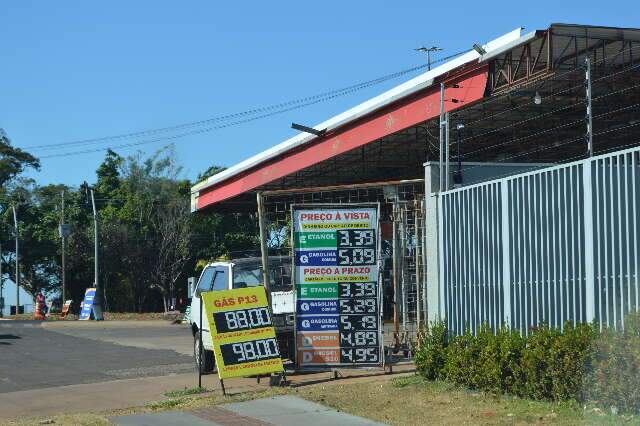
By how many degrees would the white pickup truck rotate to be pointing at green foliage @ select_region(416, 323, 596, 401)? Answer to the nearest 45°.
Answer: approximately 180°

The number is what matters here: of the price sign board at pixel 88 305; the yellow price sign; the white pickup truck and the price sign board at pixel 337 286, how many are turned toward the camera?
3

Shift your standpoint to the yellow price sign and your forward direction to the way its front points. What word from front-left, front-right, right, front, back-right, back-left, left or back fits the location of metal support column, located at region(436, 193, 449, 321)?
left

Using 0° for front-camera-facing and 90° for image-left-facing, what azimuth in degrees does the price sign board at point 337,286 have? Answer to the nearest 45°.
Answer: approximately 0°

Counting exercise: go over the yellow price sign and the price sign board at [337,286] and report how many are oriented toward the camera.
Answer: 2

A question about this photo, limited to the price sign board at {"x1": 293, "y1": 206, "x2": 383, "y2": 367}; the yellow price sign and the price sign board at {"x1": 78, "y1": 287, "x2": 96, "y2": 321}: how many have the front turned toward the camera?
3

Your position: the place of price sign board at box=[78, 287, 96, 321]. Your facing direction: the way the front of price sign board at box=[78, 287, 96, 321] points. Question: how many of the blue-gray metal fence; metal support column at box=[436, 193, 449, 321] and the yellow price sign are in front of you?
3

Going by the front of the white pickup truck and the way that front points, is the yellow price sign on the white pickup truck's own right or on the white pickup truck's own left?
on the white pickup truck's own left

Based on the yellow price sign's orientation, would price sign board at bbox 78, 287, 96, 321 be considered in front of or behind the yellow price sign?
behind
